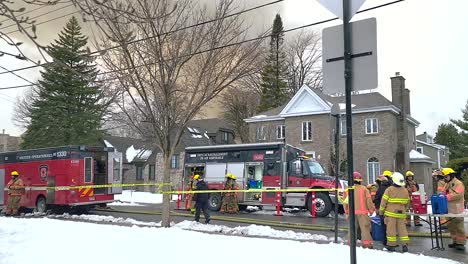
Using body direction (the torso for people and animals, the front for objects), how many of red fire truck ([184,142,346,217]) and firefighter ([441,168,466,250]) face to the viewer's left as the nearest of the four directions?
1

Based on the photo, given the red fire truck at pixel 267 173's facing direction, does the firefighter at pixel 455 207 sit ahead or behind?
ahead

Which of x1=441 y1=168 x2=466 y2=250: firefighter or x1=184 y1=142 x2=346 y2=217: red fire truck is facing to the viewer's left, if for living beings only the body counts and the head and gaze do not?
the firefighter

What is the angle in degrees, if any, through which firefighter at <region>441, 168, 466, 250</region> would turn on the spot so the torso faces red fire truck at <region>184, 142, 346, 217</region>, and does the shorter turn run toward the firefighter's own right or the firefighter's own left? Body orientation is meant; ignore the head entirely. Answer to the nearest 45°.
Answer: approximately 45° to the firefighter's own right

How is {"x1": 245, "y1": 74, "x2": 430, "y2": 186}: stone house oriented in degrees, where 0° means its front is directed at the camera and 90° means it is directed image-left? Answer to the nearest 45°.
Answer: approximately 45°

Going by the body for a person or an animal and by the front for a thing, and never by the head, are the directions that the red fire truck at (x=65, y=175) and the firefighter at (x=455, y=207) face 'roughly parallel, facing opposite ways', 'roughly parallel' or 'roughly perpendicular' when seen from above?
roughly parallel

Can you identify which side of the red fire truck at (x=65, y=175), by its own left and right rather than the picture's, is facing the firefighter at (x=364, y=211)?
back

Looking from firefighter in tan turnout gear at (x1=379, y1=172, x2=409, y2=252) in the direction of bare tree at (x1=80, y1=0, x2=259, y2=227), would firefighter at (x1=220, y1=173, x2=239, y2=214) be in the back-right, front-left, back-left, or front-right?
front-right

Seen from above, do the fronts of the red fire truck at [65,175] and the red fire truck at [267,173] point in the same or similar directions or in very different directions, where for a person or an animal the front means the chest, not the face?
very different directions

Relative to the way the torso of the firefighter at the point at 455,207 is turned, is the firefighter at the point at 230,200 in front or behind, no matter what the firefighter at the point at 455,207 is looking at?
in front

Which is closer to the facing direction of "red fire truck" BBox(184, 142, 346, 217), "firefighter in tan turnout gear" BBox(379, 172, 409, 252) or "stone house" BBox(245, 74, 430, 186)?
the firefighter in tan turnout gear

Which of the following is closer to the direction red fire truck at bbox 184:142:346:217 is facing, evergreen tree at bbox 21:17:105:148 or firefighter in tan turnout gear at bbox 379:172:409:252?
the firefighter in tan turnout gear

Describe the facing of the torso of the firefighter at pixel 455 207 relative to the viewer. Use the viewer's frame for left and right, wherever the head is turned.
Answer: facing to the left of the viewer

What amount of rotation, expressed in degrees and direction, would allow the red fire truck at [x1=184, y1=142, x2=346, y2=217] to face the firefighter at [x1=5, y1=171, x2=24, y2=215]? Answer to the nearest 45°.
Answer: approximately 135° to its right

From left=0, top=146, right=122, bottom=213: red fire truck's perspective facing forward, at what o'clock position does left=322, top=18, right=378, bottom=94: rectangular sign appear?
The rectangular sign is roughly at 7 o'clock from the red fire truck.
